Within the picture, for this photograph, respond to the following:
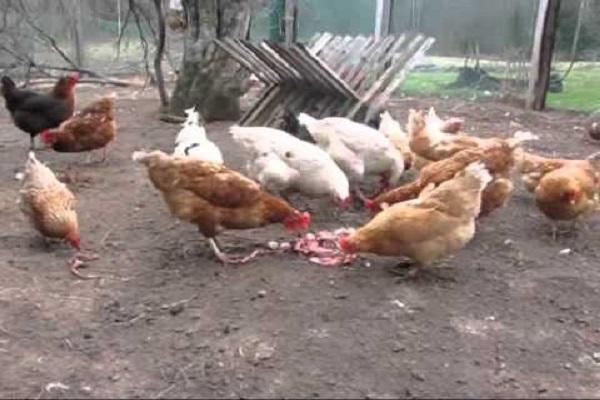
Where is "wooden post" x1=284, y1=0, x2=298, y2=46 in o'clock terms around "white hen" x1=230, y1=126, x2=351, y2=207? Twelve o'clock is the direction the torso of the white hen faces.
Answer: The wooden post is roughly at 9 o'clock from the white hen.

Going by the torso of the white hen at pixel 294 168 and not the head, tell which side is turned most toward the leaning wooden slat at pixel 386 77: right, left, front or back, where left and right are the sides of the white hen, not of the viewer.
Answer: left

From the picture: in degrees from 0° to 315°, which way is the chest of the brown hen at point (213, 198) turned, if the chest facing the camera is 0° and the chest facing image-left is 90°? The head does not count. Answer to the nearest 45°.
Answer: approximately 270°

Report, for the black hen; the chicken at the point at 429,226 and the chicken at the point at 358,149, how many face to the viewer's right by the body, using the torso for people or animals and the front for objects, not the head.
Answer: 2

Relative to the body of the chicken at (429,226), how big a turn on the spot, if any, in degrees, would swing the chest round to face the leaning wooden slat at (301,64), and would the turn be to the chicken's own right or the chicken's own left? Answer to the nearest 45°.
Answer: approximately 90° to the chicken's own right

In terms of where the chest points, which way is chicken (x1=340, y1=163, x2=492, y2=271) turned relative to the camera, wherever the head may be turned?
to the viewer's left

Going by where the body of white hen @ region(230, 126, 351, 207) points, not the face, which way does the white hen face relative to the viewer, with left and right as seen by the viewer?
facing to the right of the viewer

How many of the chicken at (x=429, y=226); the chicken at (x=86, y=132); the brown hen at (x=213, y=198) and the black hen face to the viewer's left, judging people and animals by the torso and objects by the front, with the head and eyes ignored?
2

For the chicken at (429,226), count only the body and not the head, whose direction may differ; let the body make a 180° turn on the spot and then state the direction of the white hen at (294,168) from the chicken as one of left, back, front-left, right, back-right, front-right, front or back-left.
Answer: back-left

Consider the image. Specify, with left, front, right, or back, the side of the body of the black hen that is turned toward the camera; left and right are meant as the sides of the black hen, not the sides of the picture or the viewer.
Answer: right

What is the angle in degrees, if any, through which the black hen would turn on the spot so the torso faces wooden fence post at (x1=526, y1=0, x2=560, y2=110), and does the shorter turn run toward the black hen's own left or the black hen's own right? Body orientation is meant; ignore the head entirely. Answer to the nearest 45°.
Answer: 0° — it already faces it
